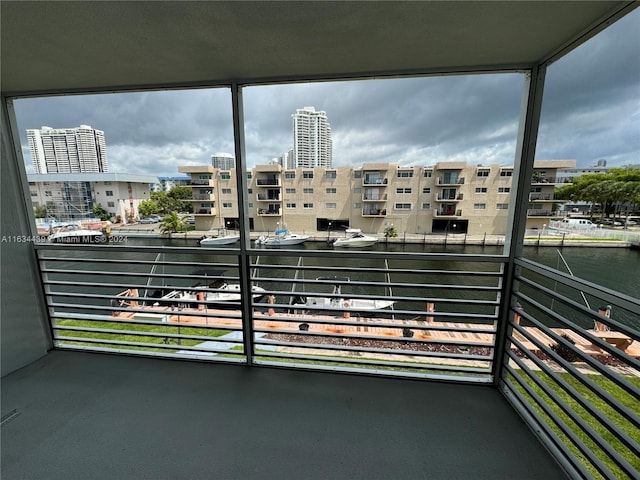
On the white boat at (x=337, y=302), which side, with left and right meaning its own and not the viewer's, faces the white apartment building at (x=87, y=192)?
back

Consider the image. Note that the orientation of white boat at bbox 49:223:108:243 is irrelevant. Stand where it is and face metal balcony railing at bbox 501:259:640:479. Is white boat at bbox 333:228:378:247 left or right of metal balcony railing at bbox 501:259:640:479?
left

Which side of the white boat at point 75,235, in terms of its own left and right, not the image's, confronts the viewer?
right

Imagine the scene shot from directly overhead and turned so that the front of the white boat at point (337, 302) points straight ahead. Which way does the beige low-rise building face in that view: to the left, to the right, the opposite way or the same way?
to the right

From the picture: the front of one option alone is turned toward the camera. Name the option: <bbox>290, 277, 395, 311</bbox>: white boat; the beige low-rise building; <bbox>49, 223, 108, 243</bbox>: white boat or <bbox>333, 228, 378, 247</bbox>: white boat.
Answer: the beige low-rise building

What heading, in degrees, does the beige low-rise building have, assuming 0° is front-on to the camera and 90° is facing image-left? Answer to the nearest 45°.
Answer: approximately 0°

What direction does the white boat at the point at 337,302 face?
to the viewer's right
